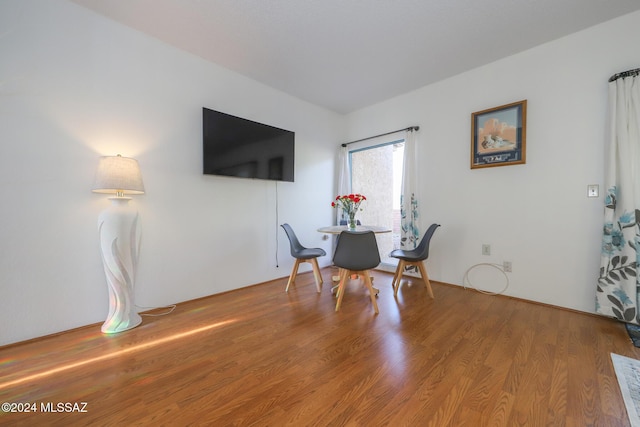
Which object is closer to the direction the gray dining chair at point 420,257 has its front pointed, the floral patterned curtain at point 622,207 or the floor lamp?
the floor lamp

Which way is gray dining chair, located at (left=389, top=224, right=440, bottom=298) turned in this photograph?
to the viewer's left

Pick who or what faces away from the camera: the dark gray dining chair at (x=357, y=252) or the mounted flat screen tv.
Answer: the dark gray dining chair

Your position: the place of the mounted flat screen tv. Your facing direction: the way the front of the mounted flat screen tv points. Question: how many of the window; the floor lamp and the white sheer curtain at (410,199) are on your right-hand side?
1

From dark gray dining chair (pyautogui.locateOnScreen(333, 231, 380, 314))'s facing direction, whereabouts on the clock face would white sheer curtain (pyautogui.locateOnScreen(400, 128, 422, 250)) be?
The white sheer curtain is roughly at 1 o'clock from the dark gray dining chair.

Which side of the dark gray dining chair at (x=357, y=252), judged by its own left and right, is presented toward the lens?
back

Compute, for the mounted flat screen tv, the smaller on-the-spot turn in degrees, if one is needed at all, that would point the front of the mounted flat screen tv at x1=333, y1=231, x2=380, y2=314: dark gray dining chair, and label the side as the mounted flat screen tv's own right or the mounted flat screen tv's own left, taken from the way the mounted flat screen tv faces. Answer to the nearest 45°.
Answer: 0° — it already faces it

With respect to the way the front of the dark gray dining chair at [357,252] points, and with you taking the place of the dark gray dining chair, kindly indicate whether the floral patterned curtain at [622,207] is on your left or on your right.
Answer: on your right

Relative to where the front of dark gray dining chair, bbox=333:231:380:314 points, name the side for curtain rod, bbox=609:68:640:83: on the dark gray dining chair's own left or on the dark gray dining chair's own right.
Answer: on the dark gray dining chair's own right

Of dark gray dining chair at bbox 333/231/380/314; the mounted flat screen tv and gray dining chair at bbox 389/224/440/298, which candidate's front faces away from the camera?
the dark gray dining chair

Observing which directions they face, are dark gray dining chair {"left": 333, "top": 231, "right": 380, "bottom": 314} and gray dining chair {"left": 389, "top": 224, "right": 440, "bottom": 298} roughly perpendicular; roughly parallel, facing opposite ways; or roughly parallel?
roughly perpendicular

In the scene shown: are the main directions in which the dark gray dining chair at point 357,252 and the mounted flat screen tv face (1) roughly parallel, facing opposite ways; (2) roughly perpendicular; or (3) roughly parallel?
roughly perpendicular

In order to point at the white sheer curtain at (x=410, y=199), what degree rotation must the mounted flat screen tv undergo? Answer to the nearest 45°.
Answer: approximately 45° to its left
